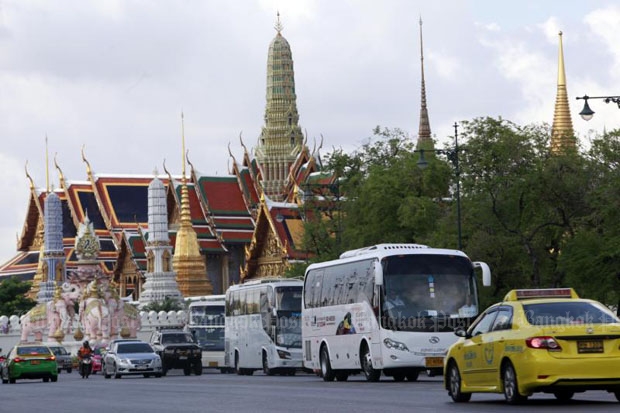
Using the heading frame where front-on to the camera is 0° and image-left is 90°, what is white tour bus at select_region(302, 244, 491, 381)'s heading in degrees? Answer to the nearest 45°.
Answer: approximately 315°

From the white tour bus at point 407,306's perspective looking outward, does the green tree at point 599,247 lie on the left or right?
on its left

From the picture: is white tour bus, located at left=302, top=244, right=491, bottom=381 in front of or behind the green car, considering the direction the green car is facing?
behind
